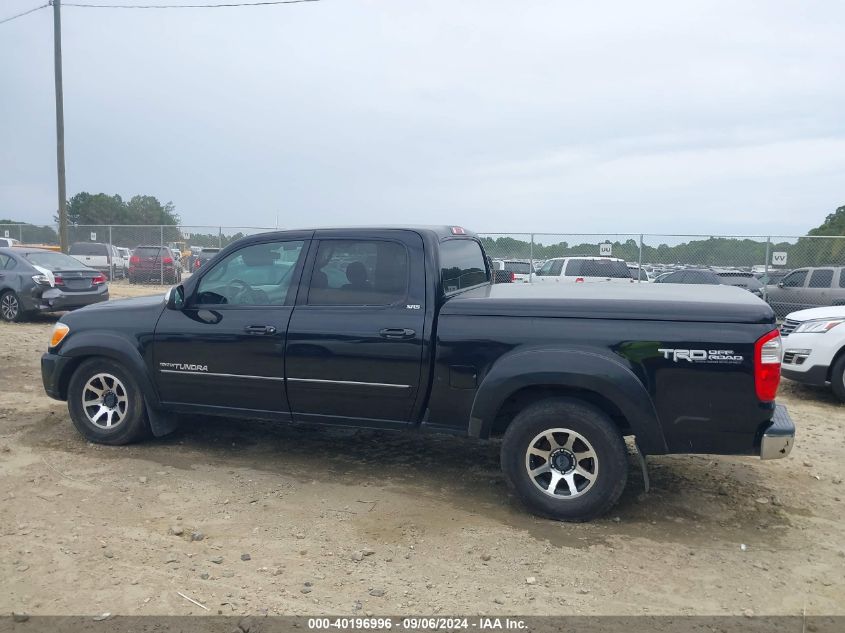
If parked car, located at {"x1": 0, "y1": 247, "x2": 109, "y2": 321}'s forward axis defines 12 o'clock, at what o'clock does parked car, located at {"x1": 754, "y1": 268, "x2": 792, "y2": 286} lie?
parked car, located at {"x1": 754, "y1": 268, "x2": 792, "y2": 286} is roughly at 5 o'clock from parked car, located at {"x1": 0, "y1": 247, "x2": 109, "y2": 321}.

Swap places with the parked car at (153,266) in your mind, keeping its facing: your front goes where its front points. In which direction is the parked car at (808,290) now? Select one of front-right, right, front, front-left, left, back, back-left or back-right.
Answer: back-right

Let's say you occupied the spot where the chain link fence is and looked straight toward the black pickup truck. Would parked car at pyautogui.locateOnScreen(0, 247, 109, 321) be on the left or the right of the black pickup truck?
right

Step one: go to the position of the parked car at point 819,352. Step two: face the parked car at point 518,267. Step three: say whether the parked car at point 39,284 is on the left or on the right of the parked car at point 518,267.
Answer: left

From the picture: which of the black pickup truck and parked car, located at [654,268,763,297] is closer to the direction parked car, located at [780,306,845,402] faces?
the black pickup truck

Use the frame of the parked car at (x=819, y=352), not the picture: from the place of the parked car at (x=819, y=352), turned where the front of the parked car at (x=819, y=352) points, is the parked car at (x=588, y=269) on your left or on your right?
on your right

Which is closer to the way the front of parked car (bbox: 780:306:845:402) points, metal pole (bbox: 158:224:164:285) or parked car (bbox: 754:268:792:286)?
the metal pole

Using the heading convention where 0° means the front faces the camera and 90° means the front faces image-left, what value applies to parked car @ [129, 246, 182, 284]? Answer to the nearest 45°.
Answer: approximately 180°

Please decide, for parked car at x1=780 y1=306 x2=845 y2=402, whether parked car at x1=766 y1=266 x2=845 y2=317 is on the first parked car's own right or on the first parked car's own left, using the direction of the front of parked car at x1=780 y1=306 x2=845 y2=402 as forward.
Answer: on the first parked car's own right

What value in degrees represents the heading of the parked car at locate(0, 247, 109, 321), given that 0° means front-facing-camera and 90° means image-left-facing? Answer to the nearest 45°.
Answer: approximately 135°

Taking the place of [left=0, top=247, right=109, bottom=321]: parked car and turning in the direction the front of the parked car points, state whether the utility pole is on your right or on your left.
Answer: on your right

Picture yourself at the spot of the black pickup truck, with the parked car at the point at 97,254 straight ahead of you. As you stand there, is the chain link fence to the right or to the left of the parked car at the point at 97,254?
right

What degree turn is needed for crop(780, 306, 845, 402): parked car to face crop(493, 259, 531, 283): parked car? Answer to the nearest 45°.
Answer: approximately 90° to its right

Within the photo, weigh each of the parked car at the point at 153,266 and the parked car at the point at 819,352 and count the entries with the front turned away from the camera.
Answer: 1

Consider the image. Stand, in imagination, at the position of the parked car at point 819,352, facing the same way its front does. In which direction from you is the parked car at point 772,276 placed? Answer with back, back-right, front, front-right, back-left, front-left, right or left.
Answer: back-right

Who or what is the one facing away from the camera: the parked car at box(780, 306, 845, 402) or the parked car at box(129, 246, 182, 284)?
the parked car at box(129, 246, 182, 284)
